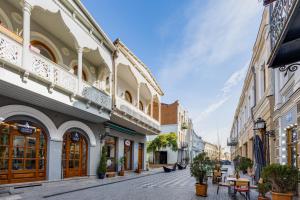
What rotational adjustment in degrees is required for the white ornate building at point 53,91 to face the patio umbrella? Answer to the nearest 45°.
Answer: approximately 45° to its left

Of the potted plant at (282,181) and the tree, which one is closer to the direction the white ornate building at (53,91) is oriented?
the potted plant

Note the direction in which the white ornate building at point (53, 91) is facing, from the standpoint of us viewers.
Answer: facing the viewer and to the right of the viewer

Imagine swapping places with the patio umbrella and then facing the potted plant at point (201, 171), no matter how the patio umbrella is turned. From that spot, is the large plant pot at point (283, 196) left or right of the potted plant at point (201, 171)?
left

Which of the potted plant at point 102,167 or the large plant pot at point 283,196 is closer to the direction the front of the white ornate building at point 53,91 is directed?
the large plant pot

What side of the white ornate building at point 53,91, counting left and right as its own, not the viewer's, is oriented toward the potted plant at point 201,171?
front

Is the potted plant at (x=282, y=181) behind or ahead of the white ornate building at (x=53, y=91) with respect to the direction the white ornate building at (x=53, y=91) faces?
ahead
